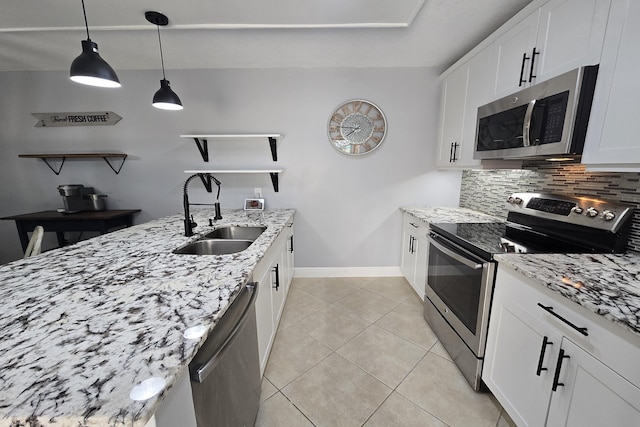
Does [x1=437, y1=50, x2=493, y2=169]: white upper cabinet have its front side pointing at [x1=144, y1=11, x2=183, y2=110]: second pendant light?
yes

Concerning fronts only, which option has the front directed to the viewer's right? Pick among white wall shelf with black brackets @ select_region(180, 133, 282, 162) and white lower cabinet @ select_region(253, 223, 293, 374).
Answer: the white lower cabinet

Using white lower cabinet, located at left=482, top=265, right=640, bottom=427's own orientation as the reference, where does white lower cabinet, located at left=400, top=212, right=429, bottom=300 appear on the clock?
white lower cabinet, located at left=400, top=212, right=429, bottom=300 is roughly at 3 o'clock from white lower cabinet, located at left=482, top=265, right=640, bottom=427.

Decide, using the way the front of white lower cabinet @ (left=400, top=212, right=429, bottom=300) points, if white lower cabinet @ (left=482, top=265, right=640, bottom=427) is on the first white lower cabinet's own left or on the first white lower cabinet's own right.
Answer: on the first white lower cabinet's own left

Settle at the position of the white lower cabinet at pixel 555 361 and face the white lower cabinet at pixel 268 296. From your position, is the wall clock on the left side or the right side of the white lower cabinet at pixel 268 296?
right

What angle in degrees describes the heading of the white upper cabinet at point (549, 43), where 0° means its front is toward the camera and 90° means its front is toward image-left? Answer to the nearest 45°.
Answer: approximately 45°

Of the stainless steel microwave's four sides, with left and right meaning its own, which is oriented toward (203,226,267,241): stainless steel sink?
front

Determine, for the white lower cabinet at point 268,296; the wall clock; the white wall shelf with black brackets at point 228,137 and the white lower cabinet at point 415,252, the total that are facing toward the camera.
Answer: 2

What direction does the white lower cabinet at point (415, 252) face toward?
to the viewer's left

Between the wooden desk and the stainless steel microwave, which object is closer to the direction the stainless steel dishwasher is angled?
the stainless steel microwave

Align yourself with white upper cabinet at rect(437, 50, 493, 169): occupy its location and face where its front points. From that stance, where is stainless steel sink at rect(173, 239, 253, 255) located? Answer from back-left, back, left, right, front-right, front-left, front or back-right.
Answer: front

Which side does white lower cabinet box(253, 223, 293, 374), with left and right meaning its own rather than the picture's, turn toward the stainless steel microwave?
front

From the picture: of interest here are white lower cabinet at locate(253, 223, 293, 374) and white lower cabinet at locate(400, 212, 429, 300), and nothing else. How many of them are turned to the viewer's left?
1

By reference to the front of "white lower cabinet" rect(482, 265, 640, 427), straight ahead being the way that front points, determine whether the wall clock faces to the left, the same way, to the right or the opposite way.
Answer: to the left

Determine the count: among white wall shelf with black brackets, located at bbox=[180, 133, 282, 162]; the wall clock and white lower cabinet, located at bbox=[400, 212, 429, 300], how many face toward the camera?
2

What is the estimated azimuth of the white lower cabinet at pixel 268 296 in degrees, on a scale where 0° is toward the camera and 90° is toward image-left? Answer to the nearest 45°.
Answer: approximately 270°
